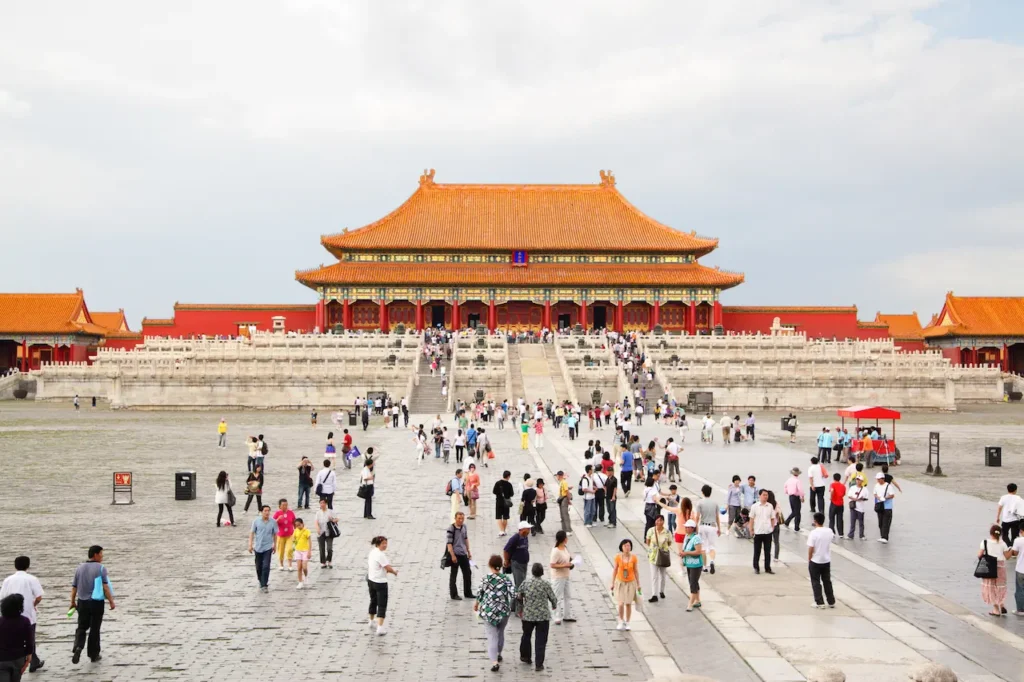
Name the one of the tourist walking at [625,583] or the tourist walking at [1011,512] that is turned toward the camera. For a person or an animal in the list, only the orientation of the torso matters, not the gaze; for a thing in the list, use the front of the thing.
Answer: the tourist walking at [625,583]

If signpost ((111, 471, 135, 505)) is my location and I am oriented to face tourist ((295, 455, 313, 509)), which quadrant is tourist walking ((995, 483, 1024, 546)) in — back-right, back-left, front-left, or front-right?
front-right

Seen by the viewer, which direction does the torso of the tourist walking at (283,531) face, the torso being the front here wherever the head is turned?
toward the camera

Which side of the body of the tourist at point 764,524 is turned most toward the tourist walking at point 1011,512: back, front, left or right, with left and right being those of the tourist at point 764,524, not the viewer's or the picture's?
left

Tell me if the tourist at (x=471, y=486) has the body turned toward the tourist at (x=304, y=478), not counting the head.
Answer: no

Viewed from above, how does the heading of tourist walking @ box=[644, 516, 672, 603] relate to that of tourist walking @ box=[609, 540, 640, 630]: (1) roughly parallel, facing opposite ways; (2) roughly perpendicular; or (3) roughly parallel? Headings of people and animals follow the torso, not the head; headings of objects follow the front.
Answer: roughly parallel

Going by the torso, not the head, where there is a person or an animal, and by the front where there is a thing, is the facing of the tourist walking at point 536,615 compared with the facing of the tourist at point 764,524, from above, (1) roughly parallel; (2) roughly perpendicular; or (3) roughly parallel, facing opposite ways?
roughly parallel, facing opposite ways

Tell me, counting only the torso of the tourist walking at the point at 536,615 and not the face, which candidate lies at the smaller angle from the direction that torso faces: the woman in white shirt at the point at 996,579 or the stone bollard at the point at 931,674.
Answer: the woman in white shirt

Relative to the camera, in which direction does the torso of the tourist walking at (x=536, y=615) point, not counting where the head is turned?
away from the camera

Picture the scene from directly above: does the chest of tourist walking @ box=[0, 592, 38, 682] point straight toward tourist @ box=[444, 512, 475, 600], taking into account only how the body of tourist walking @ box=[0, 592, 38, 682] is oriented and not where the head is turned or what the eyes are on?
no

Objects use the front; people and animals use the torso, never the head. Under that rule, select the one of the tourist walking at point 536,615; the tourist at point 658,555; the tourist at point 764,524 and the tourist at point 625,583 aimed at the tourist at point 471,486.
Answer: the tourist walking at point 536,615

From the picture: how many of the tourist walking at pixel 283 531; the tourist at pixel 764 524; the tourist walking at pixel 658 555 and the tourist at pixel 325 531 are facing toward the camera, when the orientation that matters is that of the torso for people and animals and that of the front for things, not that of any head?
4

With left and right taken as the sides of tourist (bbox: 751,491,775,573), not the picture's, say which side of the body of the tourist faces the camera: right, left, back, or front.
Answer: front

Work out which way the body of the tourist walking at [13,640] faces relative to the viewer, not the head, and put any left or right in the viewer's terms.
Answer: facing away from the viewer
